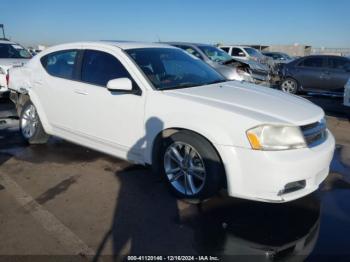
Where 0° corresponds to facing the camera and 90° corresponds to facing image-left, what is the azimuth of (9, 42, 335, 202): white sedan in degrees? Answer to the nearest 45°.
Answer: approximately 315°

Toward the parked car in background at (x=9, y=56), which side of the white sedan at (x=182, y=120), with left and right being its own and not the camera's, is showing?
back

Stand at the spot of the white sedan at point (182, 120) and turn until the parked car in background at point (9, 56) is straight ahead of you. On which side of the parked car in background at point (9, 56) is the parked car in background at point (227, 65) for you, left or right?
right

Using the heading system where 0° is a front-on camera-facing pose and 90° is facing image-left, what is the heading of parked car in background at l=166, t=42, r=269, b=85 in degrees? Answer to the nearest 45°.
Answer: approximately 315°

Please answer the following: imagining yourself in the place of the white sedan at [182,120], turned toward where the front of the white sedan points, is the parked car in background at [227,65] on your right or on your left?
on your left

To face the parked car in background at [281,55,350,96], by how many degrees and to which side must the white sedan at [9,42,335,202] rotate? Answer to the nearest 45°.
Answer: approximately 90° to its left

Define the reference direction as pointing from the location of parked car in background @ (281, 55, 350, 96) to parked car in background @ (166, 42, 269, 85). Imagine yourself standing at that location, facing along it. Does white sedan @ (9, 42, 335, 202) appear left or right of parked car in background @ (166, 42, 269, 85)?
left

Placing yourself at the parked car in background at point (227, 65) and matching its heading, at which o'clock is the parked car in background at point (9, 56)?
the parked car in background at point (9, 56) is roughly at 4 o'clock from the parked car in background at point (227, 65).

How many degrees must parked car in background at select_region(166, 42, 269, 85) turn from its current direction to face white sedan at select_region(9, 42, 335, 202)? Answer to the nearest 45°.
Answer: approximately 45° to its right
